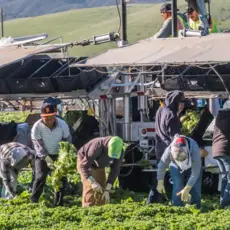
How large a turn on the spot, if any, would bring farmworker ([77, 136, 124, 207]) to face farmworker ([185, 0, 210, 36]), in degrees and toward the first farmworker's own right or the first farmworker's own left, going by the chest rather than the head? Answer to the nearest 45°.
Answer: approximately 90° to the first farmworker's own left

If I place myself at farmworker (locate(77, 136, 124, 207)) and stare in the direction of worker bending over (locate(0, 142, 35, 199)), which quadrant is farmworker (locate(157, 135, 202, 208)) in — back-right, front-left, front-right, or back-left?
back-right

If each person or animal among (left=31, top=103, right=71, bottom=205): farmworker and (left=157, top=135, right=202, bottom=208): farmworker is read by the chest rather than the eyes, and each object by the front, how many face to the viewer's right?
0

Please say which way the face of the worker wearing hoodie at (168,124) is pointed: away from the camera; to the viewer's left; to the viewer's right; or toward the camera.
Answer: to the viewer's right

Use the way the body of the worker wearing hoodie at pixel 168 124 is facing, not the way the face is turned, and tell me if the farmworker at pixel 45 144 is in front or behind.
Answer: behind

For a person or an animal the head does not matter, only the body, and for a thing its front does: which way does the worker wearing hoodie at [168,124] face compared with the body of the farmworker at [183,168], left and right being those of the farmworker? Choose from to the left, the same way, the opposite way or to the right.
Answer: to the left

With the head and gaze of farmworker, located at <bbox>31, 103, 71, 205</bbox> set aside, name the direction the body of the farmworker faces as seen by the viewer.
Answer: toward the camera

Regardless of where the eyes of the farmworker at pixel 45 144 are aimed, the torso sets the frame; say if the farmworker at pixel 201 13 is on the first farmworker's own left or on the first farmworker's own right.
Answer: on the first farmworker's own left

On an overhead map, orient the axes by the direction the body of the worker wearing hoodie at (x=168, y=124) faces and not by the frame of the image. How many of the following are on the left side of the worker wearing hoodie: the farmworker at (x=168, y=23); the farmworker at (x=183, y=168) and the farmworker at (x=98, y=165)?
1

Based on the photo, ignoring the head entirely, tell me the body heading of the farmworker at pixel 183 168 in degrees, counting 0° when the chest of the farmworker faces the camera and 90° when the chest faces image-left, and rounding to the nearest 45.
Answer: approximately 0°

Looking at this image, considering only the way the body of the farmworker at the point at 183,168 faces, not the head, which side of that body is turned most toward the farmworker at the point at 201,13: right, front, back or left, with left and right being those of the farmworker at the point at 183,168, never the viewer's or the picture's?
back

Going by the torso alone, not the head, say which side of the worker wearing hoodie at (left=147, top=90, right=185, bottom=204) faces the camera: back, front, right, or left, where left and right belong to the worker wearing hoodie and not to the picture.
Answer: right
